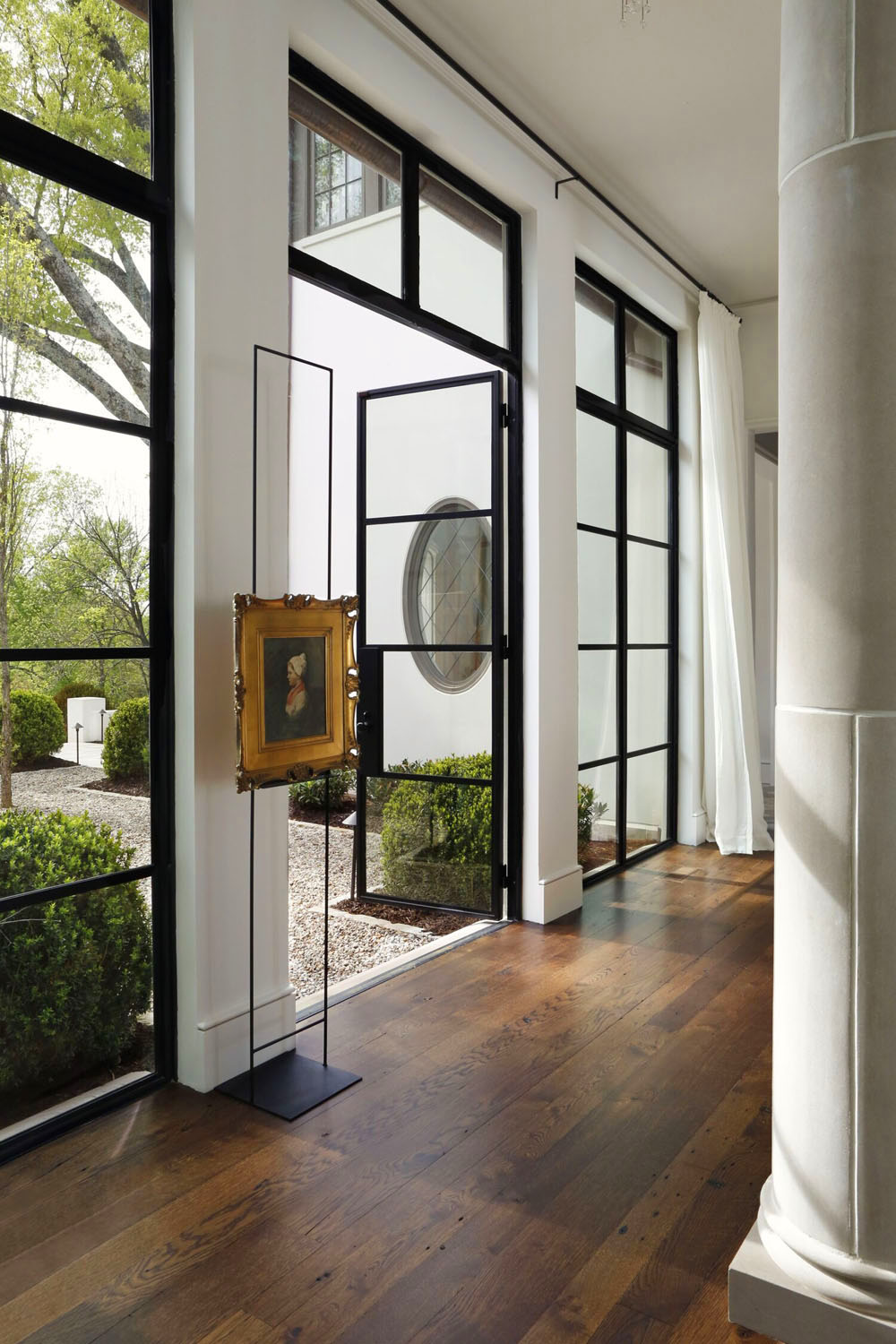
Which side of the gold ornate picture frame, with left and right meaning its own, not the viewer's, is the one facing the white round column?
front

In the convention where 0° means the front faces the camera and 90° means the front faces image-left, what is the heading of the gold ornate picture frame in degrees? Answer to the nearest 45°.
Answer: approximately 315°

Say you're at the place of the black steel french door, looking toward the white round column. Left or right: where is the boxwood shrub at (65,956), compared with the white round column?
right

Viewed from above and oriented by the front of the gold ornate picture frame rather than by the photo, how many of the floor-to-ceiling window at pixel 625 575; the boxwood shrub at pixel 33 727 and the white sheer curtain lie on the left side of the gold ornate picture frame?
2
